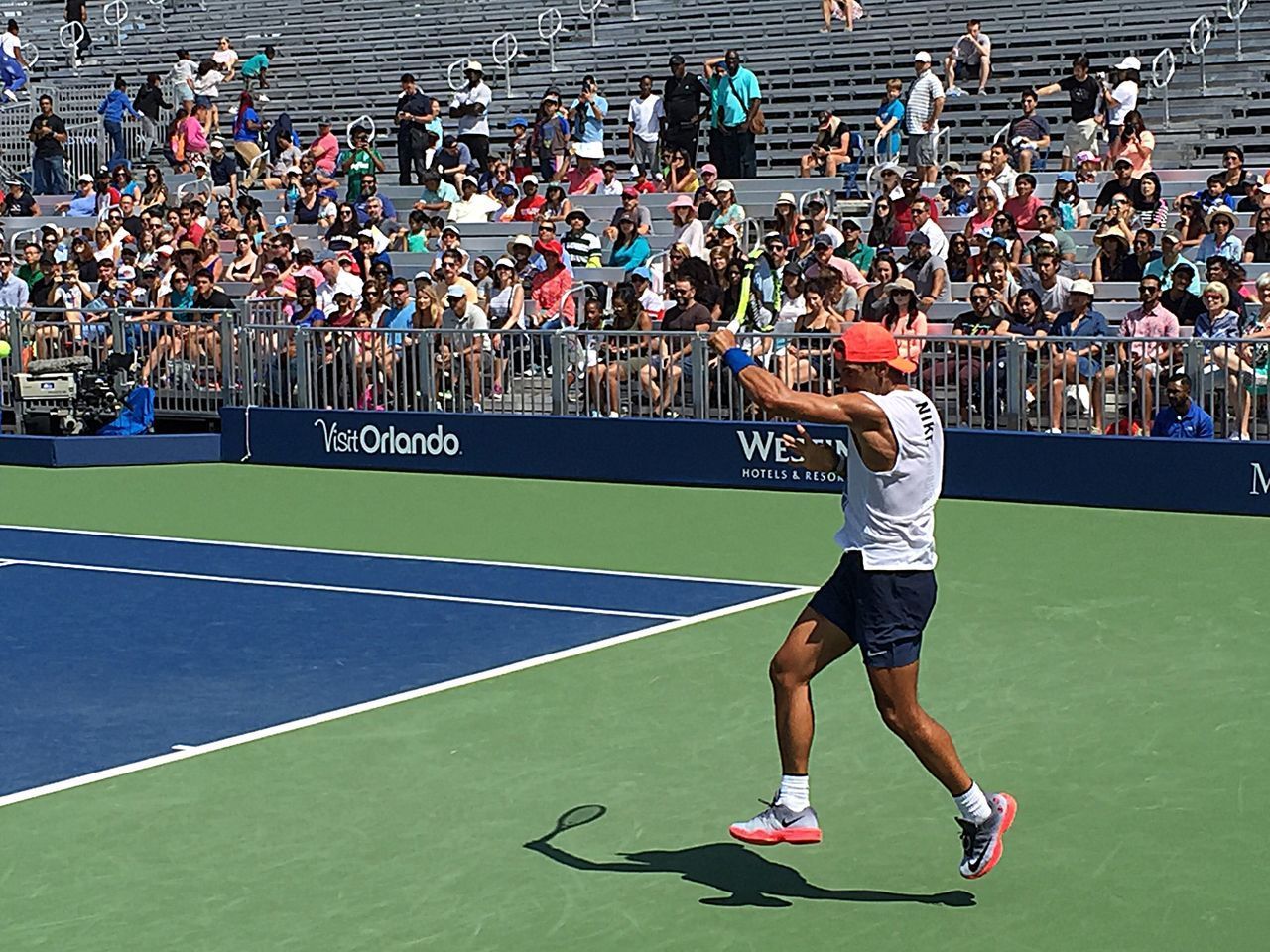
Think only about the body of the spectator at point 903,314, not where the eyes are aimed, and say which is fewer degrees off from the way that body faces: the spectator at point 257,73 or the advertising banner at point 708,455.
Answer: the advertising banner

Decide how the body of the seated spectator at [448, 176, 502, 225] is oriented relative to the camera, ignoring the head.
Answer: toward the camera

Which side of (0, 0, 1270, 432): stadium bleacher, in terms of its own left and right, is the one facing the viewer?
front

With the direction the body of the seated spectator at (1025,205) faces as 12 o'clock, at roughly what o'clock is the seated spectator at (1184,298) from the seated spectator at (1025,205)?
the seated spectator at (1184,298) is roughly at 11 o'clock from the seated spectator at (1025,205).

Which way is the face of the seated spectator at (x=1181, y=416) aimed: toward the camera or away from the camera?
toward the camera

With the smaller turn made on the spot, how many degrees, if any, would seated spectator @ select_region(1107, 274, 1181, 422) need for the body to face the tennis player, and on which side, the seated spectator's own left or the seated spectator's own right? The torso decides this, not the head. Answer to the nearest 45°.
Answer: approximately 45° to the seated spectator's own left

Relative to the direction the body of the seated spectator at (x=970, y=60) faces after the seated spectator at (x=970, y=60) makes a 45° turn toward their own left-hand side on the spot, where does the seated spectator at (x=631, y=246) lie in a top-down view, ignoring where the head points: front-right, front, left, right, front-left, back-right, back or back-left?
right

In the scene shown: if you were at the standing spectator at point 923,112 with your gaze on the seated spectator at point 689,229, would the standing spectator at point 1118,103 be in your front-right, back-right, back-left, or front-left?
back-left

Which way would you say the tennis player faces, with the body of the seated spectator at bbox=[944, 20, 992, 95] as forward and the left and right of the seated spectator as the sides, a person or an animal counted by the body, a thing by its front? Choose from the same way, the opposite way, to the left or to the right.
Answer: to the right

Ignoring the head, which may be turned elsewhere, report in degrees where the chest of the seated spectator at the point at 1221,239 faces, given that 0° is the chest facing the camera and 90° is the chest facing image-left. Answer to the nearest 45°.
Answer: approximately 0°

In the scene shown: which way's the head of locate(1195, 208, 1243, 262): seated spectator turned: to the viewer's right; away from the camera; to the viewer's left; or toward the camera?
toward the camera

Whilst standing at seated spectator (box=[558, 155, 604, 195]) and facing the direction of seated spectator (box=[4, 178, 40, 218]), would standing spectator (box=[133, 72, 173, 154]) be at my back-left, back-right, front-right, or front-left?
front-right

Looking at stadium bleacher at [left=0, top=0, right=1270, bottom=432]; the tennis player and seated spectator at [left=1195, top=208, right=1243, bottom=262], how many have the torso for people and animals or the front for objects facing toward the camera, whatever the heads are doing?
2

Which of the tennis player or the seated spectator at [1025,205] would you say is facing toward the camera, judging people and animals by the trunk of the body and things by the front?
the seated spectator

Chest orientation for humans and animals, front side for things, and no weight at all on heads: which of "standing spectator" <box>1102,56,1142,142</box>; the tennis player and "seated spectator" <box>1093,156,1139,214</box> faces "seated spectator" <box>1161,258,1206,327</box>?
"seated spectator" <box>1093,156,1139,214</box>
